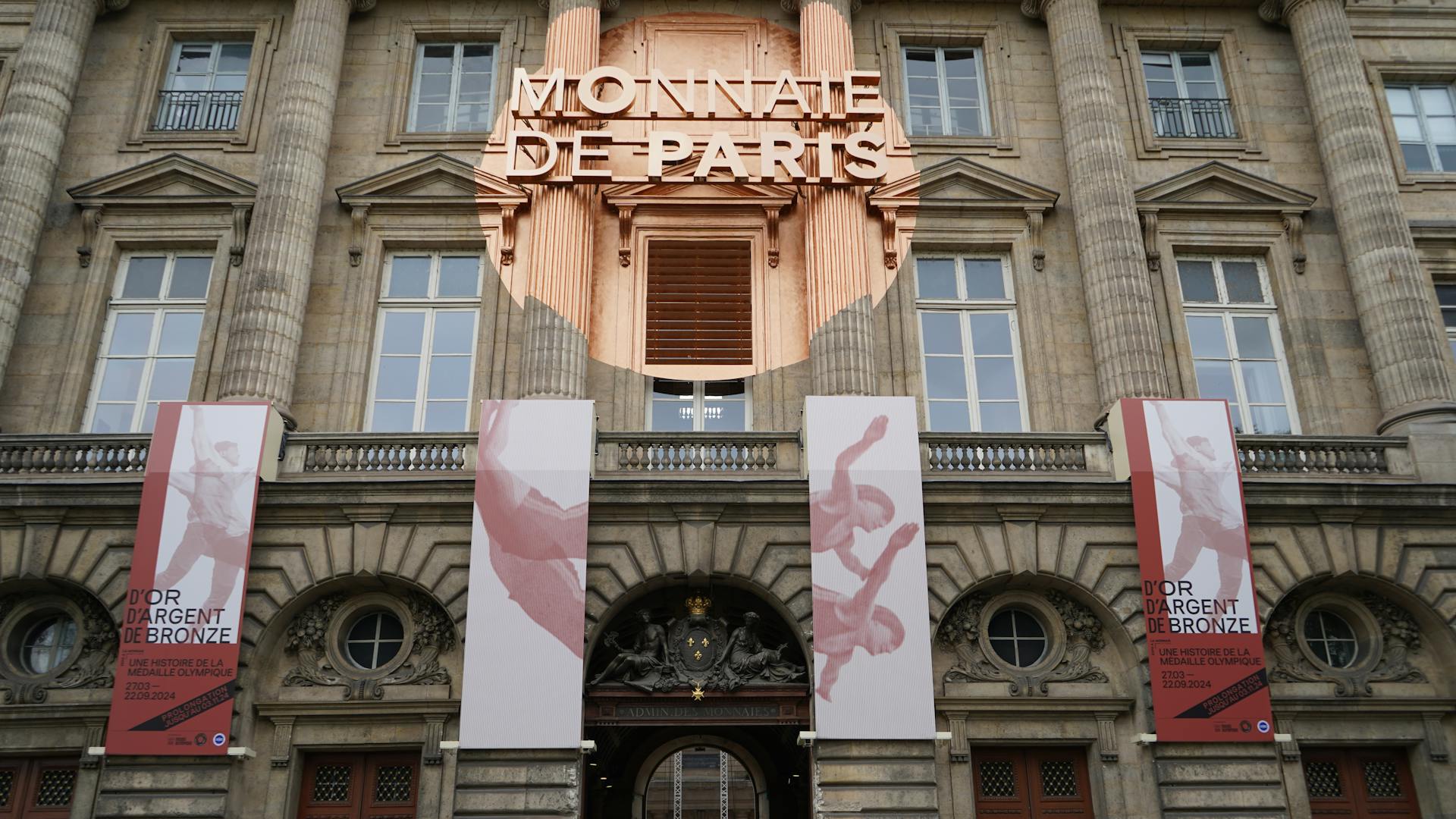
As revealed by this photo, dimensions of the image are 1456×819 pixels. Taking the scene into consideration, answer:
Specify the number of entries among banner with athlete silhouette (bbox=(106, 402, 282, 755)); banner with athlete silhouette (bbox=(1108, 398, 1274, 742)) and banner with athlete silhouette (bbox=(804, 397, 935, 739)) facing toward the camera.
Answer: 3

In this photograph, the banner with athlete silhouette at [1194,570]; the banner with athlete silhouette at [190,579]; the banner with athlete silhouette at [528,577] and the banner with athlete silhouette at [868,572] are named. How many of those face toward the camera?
4

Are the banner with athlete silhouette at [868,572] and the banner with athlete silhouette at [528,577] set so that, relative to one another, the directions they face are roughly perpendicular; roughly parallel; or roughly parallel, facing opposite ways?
roughly parallel

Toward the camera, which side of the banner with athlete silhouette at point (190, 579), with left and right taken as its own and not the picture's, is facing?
front

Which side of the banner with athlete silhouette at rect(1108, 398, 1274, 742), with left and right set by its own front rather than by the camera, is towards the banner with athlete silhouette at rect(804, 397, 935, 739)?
right

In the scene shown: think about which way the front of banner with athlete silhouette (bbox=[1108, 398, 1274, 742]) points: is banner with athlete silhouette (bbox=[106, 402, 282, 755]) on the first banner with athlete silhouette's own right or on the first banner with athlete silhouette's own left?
on the first banner with athlete silhouette's own right

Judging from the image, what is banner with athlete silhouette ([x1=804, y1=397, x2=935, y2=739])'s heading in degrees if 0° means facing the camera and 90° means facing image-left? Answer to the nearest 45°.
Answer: approximately 0°

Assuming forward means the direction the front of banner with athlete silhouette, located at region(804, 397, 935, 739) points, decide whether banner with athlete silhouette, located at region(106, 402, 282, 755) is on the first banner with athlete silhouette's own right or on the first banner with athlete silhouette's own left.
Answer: on the first banner with athlete silhouette's own right

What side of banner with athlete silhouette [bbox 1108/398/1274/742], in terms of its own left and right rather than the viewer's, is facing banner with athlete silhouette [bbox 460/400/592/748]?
right

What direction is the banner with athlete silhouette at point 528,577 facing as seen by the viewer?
toward the camera

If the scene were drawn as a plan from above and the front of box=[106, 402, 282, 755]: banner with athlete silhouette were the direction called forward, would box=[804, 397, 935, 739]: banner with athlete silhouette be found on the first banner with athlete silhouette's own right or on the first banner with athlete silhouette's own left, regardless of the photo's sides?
on the first banner with athlete silhouette's own left
